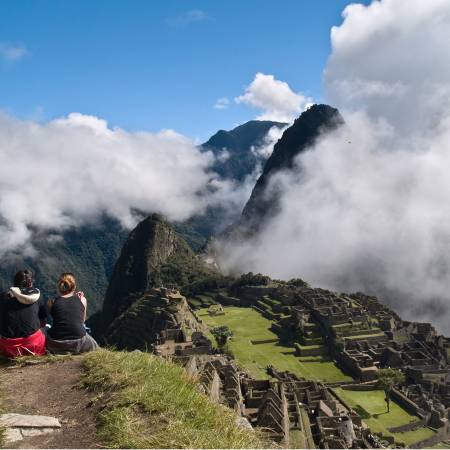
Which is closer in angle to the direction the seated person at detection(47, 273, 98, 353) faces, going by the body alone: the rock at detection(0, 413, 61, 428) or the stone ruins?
the stone ruins

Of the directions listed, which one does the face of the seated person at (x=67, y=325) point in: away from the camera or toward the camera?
away from the camera

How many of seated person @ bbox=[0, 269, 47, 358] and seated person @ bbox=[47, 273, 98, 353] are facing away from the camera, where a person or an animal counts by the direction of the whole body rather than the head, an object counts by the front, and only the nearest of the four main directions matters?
2

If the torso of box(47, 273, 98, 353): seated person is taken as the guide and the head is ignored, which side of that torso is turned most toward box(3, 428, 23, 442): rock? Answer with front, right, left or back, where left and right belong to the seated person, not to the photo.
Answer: back

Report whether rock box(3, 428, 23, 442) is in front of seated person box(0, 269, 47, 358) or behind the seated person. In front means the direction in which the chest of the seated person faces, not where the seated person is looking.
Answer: behind

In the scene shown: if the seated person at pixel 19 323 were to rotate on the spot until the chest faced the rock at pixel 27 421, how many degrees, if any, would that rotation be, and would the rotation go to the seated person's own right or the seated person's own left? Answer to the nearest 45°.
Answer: approximately 180°

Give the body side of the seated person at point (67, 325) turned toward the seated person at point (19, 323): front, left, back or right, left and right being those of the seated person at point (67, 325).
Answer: left

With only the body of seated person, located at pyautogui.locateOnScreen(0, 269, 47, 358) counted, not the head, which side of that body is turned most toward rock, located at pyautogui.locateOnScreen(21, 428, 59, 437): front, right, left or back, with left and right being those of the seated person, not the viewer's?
back

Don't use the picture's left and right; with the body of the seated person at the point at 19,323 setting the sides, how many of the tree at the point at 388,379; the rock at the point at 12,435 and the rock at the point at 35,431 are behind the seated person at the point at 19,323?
2

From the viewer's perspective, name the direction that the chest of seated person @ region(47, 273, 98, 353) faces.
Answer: away from the camera

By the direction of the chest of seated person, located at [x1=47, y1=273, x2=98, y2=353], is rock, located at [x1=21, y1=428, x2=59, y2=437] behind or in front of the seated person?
behind

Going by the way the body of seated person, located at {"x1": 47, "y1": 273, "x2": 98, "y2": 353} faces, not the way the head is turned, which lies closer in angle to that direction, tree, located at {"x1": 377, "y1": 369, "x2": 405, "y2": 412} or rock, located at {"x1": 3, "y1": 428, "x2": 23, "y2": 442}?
the tree

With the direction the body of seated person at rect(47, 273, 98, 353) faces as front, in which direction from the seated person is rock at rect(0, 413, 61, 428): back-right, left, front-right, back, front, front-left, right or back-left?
back

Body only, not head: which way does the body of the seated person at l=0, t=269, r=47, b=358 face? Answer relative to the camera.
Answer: away from the camera
